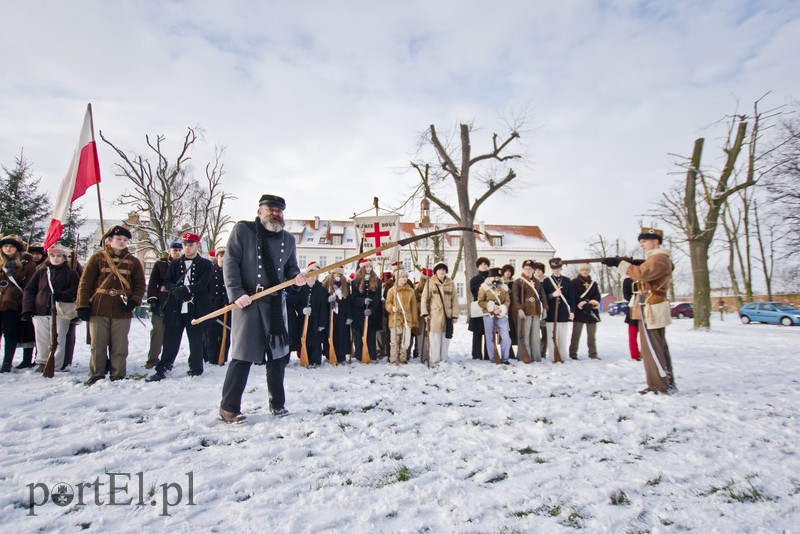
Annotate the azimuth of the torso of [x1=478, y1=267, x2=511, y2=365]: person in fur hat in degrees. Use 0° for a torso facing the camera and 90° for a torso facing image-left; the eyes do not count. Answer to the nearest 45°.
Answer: approximately 0°

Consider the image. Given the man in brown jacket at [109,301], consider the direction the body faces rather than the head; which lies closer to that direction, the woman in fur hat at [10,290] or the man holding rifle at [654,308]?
the man holding rifle

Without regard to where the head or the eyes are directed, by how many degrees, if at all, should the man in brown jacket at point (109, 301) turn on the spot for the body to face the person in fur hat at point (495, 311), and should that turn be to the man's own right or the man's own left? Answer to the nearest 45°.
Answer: approximately 90° to the man's own left

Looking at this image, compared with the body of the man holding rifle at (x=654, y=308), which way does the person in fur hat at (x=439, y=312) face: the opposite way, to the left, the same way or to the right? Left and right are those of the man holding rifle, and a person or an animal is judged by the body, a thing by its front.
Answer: to the left

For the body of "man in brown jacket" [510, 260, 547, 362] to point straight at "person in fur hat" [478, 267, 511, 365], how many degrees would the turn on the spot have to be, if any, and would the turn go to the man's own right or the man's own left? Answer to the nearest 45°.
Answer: approximately 90° to the man's own right

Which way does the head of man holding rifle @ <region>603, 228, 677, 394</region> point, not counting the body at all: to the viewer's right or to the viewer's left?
to the viewer's left

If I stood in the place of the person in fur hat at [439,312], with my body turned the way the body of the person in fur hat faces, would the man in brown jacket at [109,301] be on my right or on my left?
on my right

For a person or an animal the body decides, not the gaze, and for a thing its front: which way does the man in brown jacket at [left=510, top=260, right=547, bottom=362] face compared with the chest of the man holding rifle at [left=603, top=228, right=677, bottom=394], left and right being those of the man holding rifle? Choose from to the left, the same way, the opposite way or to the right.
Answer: to the left

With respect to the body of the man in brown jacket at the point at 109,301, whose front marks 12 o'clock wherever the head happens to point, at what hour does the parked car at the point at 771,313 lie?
The parked car is roughly at 9 o'clock from the man in brown jacket.

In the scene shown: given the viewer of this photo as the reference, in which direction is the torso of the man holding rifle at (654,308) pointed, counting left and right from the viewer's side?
facing to the left of the viewer
